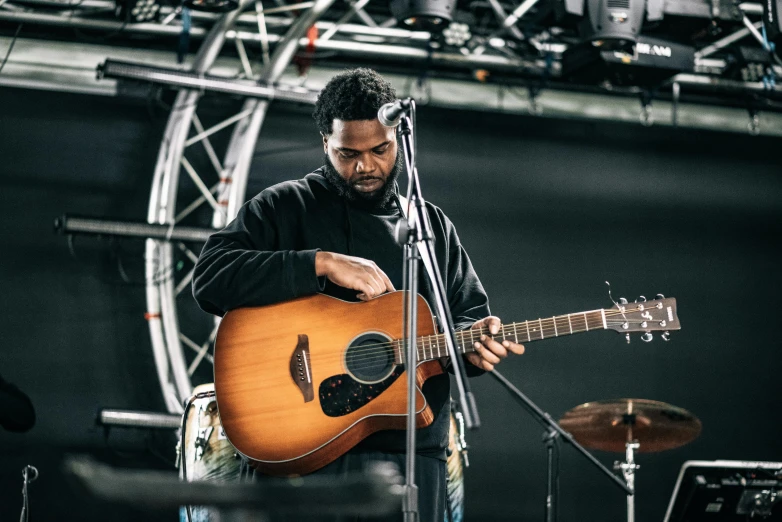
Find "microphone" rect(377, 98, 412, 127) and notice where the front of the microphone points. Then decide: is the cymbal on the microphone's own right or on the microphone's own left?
on the microphone's own right

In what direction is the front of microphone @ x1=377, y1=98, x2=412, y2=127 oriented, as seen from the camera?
facing away from the viewer and to the left of the viewer

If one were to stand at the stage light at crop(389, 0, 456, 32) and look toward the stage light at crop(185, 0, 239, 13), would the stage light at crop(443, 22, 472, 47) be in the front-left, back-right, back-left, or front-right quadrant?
back-right

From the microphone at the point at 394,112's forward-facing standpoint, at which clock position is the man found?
The man is roughly at 1 o'clock from the microphone.

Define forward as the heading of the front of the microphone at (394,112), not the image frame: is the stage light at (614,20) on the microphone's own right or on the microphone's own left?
on the microphone's own right

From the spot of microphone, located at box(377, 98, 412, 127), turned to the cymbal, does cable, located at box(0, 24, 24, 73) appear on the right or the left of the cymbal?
left

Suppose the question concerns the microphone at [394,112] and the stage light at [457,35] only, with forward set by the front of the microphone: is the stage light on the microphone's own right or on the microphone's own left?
on the microphone's own right

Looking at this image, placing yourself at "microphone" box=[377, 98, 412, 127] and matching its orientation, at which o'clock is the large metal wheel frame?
The large metal wheel frame is roughly at 1 o'clock from the microphone.

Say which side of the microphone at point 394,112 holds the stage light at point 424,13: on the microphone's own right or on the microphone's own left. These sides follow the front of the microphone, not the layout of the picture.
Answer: on the microphone's own right
